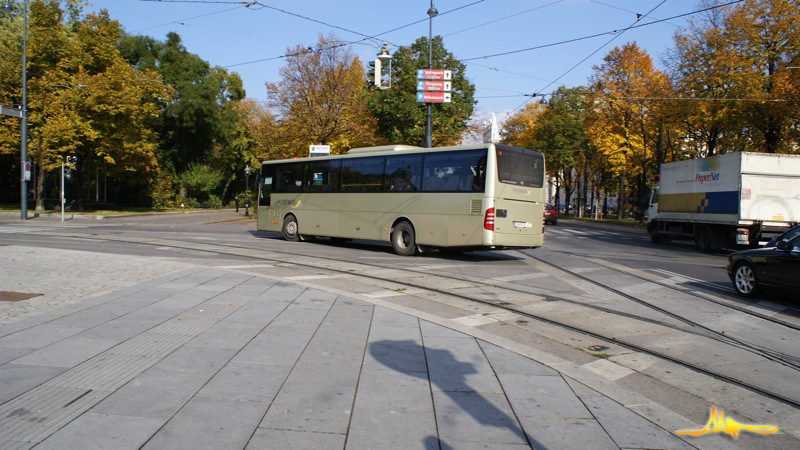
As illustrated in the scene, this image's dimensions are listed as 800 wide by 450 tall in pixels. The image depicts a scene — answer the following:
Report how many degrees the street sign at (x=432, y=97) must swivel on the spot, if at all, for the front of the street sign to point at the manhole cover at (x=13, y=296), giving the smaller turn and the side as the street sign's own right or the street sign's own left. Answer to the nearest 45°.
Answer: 0° — it already faces it

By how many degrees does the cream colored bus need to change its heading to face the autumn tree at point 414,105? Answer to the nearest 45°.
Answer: approximately 45° to its right

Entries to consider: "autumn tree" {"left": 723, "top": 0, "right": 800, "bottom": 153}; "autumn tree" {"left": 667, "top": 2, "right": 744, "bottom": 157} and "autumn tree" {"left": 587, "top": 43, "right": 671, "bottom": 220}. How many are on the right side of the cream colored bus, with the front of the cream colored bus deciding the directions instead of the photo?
3

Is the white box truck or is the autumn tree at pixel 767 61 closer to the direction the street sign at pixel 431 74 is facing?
the white box truck

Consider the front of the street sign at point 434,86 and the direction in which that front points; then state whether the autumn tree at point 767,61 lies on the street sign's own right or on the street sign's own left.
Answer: on the street sign's own left

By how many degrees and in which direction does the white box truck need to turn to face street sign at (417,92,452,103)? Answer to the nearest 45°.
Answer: approximately 45° to its left

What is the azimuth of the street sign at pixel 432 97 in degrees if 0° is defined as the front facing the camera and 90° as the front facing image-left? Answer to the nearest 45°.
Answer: approximately 0°

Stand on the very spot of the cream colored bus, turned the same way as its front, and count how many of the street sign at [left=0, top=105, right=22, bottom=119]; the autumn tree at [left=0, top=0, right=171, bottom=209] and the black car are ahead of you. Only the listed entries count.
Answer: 2

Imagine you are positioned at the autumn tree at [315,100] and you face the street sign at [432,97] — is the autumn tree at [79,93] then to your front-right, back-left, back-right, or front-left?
front-right

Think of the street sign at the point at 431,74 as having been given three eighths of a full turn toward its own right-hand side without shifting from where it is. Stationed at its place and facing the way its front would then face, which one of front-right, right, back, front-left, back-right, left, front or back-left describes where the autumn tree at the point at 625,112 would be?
right

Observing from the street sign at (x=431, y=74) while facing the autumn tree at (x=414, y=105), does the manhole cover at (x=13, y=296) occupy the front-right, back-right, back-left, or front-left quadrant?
back-left
